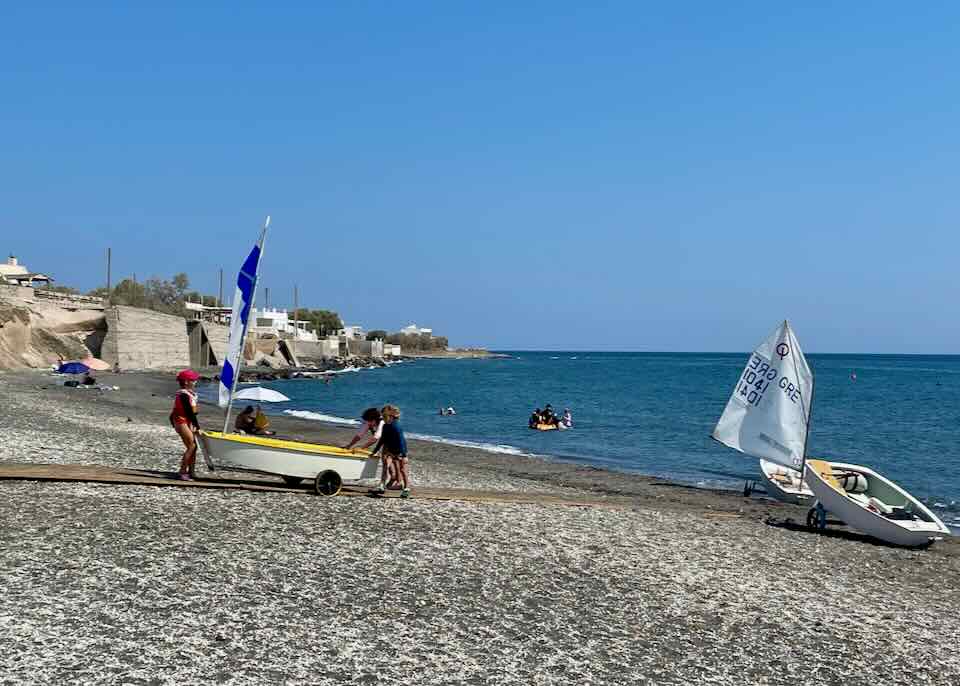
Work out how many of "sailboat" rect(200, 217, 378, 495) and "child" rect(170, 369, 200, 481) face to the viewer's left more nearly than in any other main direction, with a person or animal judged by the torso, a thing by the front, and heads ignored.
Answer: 1

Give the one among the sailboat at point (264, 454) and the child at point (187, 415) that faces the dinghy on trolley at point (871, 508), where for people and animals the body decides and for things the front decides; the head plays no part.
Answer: the child

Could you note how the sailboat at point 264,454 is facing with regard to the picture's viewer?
facing to the left of the viewer

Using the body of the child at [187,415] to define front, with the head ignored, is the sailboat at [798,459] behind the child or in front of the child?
in front

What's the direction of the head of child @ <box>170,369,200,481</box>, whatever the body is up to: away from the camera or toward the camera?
toward the camera

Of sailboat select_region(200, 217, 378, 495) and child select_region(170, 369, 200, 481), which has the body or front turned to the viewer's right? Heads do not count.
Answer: the child

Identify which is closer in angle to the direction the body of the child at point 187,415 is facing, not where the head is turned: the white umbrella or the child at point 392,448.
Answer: the child

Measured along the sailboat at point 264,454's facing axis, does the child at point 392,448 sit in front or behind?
behind

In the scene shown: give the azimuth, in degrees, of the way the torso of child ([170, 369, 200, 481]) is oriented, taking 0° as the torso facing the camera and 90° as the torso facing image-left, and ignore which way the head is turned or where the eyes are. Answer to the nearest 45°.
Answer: approximately 270°

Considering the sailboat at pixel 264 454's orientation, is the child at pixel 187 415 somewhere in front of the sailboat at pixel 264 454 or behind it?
in front

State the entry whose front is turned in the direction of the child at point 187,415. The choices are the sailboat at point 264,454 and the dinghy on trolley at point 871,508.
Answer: the sailboat

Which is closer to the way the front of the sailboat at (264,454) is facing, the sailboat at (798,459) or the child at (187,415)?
the child

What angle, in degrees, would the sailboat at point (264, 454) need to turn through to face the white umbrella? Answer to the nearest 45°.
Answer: approximately 90° to its right
